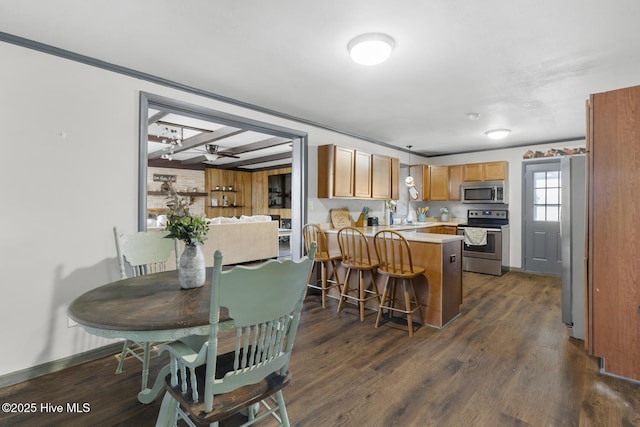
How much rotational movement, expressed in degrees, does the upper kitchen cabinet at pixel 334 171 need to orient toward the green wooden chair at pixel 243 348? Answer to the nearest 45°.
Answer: approximately 45° to its right

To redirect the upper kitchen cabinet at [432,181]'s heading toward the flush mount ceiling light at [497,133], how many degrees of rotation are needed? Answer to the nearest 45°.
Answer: approximately 45° to its left

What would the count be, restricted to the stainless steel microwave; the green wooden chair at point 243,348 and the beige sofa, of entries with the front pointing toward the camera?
1

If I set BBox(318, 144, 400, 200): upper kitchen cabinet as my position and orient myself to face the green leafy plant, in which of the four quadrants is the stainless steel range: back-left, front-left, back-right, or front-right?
back-left

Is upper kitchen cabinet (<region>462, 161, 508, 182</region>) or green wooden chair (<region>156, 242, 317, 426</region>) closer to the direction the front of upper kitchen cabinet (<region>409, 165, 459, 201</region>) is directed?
the green wooden chair

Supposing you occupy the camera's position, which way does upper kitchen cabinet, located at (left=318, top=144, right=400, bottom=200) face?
facing the viewer and to the right of the viewer

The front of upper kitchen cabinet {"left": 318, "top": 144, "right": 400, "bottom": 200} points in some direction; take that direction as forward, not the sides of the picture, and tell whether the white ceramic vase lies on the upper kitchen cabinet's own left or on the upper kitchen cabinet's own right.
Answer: on the upper kitchen cabinet's own right

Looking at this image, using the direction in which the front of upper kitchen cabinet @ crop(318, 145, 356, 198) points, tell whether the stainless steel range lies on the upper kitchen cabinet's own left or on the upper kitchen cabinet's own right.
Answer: on the upper kitchen cabinet's own left

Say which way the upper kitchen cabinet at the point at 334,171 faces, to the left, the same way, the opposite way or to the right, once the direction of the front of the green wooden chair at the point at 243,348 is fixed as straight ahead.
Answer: the opposite way

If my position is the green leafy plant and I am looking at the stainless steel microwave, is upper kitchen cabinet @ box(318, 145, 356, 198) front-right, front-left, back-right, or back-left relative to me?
front-left

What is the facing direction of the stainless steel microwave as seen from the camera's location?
facing the viewer

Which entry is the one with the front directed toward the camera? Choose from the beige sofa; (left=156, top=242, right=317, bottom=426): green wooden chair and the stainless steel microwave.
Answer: the stainless steel microwave
